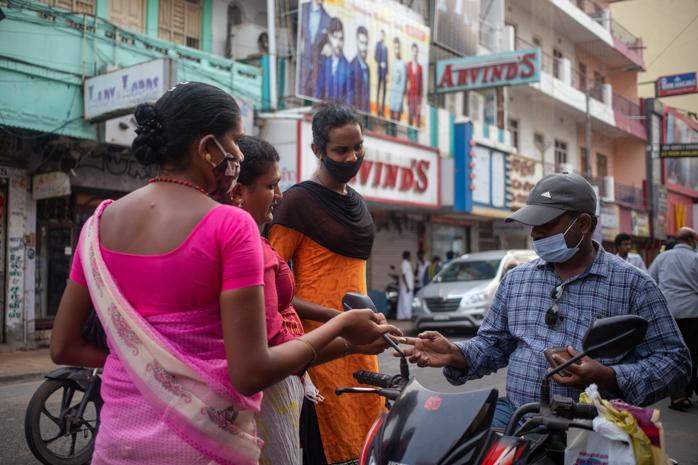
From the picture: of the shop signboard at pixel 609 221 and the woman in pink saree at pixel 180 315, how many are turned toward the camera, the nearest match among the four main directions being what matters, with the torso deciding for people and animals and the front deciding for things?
1

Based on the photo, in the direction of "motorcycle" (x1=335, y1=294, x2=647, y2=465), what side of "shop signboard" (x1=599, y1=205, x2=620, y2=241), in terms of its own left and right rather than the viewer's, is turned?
front

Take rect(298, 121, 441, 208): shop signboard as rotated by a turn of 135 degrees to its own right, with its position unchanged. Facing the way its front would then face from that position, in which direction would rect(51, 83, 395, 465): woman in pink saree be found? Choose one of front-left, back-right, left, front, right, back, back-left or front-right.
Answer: left

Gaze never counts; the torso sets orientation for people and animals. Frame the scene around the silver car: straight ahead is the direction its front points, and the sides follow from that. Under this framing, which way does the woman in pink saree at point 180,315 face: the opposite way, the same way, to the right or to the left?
the opposite way

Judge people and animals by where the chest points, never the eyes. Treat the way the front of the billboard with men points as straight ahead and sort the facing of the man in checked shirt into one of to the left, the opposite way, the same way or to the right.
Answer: to the right

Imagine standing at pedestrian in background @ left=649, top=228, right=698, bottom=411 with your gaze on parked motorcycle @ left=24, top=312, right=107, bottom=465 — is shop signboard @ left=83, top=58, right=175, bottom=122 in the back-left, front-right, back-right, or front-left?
front-right

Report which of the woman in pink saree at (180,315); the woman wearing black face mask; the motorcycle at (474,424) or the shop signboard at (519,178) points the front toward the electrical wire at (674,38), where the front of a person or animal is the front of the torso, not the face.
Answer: the woman in pink saree

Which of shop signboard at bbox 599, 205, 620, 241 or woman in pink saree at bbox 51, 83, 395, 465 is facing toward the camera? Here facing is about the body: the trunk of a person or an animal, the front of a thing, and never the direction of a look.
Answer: the shop signboard

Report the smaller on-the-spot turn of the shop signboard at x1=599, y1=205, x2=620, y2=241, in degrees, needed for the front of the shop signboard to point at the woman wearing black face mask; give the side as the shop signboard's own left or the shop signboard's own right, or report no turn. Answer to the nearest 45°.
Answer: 0° — it already faces them

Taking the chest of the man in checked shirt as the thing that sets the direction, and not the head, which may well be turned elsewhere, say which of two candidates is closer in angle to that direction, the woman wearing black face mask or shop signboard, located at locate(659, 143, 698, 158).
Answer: the woman wearing black face mask

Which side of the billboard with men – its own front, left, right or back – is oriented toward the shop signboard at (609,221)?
left

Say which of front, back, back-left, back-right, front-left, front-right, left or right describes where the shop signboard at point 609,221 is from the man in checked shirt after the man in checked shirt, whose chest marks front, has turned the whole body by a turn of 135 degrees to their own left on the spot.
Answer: left
